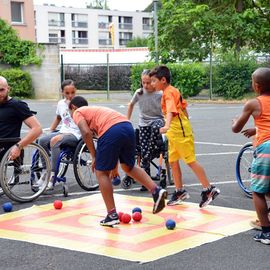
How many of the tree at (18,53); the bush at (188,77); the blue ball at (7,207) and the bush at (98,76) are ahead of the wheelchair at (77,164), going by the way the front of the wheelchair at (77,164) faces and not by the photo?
1

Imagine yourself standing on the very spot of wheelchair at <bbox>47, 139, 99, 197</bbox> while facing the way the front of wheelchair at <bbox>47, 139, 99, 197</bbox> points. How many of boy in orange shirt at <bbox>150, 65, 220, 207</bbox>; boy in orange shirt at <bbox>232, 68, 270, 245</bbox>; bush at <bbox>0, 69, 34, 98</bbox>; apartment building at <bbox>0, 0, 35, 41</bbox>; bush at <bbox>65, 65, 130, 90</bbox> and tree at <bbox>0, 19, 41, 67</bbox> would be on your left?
2

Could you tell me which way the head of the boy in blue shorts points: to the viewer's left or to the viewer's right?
to the viewer's left

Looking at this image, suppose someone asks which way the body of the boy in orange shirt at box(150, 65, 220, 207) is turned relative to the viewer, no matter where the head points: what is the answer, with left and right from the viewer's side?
facing to the left of the viewer

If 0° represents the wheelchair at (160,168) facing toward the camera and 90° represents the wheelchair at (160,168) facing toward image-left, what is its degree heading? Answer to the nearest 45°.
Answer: approximately 45°

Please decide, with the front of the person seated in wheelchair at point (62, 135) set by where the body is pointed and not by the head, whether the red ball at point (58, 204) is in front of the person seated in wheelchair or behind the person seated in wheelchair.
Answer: in front

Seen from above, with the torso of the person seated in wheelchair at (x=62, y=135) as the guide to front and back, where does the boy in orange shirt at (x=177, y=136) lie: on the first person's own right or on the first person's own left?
on the first person's own left
